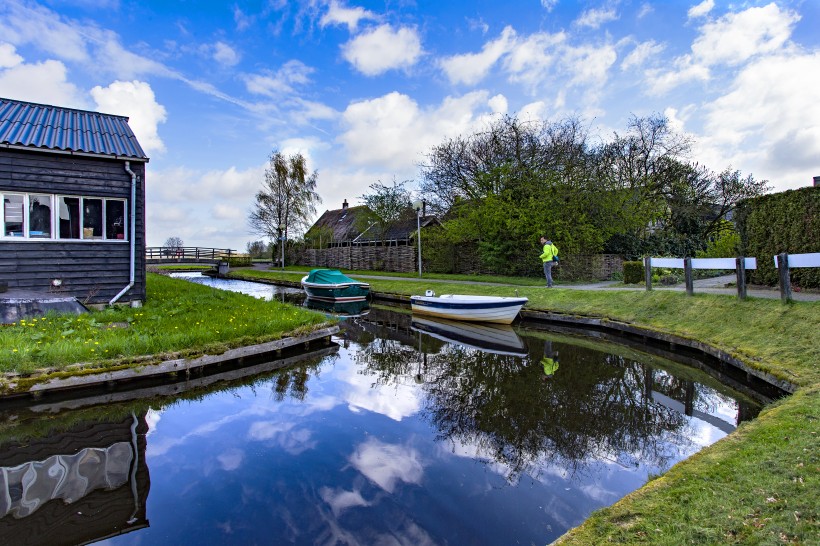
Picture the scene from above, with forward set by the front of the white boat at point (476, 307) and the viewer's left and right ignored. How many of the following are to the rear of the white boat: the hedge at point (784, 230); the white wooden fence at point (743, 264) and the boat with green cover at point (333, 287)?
1

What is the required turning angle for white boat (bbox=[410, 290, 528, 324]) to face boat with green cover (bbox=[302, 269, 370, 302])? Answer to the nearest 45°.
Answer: approximately 180°

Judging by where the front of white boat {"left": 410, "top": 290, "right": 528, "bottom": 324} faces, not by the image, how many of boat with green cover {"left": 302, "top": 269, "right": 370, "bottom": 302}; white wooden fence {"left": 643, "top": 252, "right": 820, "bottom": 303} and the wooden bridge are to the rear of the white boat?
2

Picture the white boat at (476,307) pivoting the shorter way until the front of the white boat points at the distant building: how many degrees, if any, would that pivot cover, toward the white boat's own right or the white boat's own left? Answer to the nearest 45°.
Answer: approximately 135° to the white boat's own left

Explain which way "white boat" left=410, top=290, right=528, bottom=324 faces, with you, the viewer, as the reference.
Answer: facing the viewer and to the right of the viewer

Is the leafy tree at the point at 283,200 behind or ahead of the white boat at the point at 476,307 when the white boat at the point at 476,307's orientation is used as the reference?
behind
